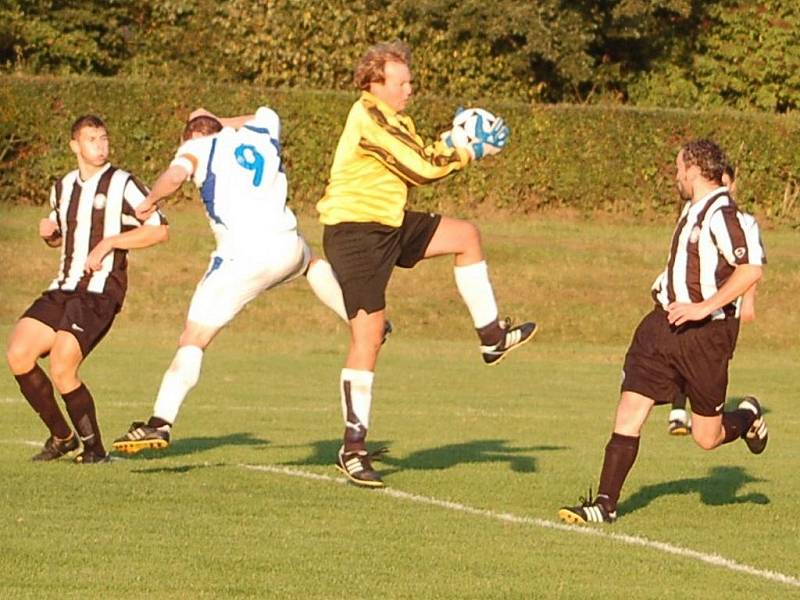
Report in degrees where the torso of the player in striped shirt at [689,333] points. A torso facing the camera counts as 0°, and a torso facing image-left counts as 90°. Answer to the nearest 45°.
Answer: approximately 45°

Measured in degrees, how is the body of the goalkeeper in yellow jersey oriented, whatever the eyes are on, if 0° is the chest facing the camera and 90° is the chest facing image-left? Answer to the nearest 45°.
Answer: approximately 270°

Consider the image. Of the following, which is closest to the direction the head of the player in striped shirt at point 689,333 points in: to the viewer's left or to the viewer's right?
to the viewer's left

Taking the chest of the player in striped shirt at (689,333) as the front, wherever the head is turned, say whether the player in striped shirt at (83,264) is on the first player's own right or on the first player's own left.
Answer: on the first player's own right

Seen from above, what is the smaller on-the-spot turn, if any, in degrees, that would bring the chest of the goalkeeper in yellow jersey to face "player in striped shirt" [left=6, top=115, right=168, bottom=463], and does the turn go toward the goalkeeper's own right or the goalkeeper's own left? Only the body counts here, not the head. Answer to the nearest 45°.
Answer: approximately 180°
